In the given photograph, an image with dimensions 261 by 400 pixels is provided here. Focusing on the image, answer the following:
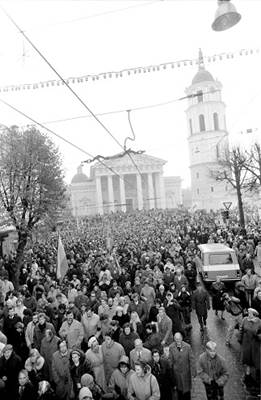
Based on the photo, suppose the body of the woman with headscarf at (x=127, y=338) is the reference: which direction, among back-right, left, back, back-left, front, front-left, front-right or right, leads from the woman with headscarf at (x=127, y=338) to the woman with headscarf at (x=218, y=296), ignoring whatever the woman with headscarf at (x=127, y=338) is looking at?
back-left

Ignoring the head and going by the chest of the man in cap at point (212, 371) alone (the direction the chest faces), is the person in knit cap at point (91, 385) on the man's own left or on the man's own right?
on the man's own right

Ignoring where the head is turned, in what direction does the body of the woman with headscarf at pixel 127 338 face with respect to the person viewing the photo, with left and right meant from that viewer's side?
facing the viewer

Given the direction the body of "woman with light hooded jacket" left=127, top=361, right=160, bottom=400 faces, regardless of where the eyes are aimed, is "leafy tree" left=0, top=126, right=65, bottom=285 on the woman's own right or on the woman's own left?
on the woman's own right

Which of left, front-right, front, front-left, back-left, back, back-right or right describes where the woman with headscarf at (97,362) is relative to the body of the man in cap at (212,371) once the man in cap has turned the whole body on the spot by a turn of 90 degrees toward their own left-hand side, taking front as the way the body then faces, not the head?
back

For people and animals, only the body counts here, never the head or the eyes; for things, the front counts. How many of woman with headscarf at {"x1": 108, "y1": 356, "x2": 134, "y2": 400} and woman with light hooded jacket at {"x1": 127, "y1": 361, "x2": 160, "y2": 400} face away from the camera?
0

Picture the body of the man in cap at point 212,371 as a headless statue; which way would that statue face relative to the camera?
toward the camera

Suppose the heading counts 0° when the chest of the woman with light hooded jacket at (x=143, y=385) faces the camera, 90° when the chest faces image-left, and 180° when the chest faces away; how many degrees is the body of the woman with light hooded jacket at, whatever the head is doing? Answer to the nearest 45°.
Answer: approximately 45°

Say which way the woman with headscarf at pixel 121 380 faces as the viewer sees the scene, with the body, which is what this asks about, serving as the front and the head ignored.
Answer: toward the camera

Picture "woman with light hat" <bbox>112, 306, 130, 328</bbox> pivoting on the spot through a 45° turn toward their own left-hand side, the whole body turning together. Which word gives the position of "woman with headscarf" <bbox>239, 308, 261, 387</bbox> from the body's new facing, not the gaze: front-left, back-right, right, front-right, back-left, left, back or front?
front

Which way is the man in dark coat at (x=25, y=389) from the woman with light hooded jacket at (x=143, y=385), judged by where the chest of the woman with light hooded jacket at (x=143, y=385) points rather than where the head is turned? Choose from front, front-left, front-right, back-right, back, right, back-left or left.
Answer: front-right

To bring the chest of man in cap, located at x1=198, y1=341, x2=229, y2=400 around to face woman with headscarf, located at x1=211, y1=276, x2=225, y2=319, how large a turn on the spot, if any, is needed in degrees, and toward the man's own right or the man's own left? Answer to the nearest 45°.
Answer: approximately 180°

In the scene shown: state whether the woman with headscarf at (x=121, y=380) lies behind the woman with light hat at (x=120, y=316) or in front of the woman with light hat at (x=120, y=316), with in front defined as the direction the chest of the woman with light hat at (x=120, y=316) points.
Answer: in front

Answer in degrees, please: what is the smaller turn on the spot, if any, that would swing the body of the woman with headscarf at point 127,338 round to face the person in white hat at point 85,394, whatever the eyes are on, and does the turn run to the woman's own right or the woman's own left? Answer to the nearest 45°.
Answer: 0° — they already face them
